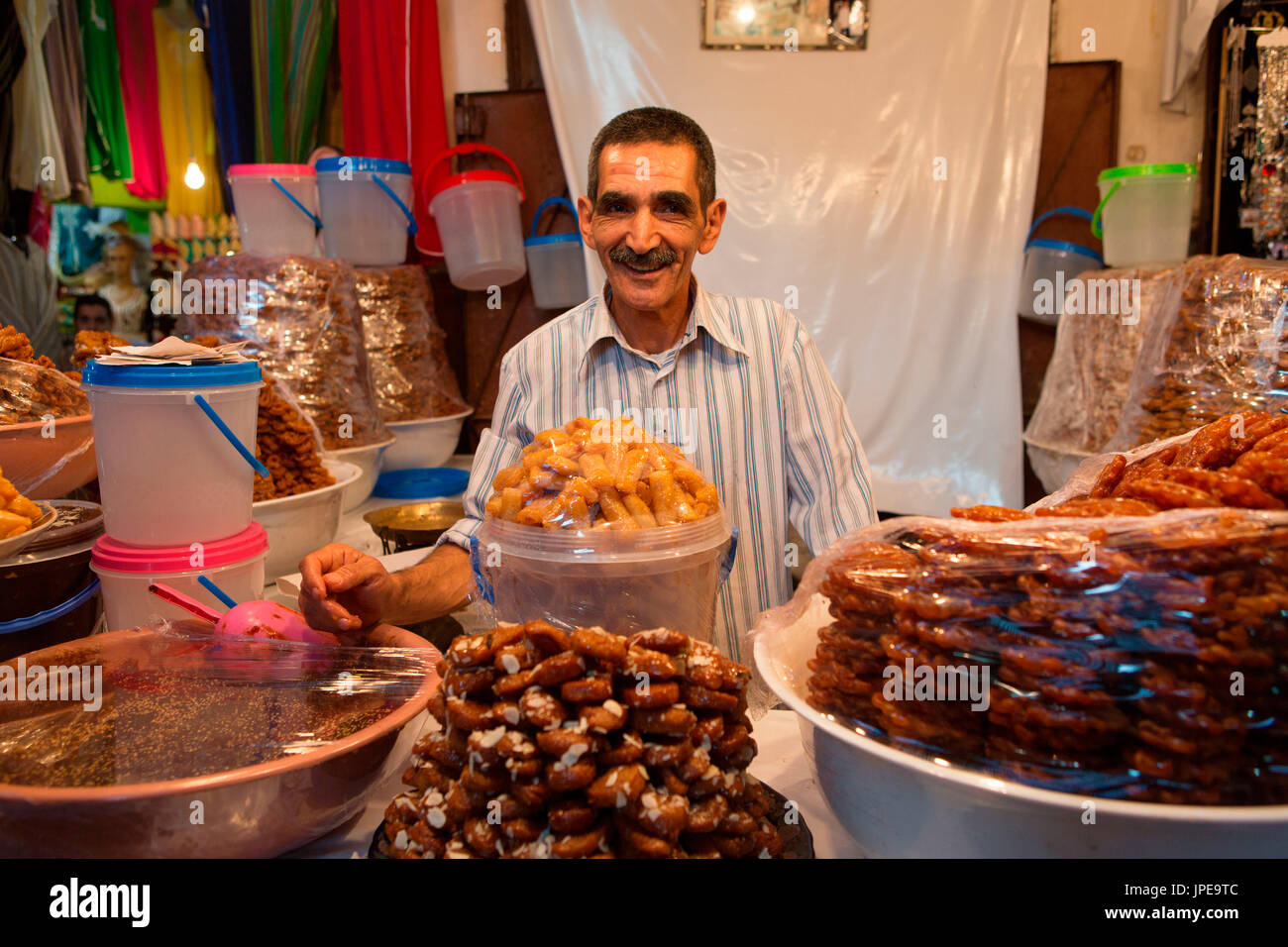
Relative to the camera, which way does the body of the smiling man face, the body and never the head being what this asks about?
toward the camera

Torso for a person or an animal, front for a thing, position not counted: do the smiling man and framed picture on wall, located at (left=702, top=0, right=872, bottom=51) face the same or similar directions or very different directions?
same or similar directions

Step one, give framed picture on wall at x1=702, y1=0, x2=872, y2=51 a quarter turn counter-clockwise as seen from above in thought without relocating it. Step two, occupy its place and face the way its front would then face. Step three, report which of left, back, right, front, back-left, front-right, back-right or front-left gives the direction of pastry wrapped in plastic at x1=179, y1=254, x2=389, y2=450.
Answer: back-right

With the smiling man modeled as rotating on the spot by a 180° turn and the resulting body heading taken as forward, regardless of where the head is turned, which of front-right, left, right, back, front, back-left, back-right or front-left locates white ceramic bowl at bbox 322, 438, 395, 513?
front-left

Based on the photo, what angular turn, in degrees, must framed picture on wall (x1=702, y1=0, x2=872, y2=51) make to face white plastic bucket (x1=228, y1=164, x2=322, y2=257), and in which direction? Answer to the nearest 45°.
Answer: approximately 45° to its right

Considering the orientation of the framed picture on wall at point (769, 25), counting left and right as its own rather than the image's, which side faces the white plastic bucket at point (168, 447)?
front

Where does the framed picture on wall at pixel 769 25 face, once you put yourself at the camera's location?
facing the viewer

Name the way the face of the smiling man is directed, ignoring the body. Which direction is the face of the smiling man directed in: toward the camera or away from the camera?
toward the camera

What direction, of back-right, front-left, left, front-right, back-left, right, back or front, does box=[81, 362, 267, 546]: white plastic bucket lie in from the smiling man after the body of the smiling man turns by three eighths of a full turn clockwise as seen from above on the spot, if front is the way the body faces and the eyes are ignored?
left

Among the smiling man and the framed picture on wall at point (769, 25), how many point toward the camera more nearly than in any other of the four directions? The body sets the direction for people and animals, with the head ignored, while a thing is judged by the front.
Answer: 2

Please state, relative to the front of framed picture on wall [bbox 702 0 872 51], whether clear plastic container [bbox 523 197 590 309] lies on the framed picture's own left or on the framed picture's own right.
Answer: on the framed picture's own right

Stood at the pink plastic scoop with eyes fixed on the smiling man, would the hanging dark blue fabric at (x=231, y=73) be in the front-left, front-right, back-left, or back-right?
front-left

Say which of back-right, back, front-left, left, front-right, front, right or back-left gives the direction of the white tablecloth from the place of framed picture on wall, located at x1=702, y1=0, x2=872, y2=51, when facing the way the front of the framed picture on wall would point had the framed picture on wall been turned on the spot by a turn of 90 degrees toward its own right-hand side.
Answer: left
